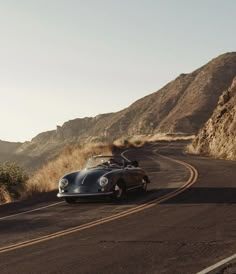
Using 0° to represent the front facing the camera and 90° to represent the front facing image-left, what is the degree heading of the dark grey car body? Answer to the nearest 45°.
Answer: approximately 45°

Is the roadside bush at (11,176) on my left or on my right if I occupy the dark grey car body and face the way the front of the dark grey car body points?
on my right
